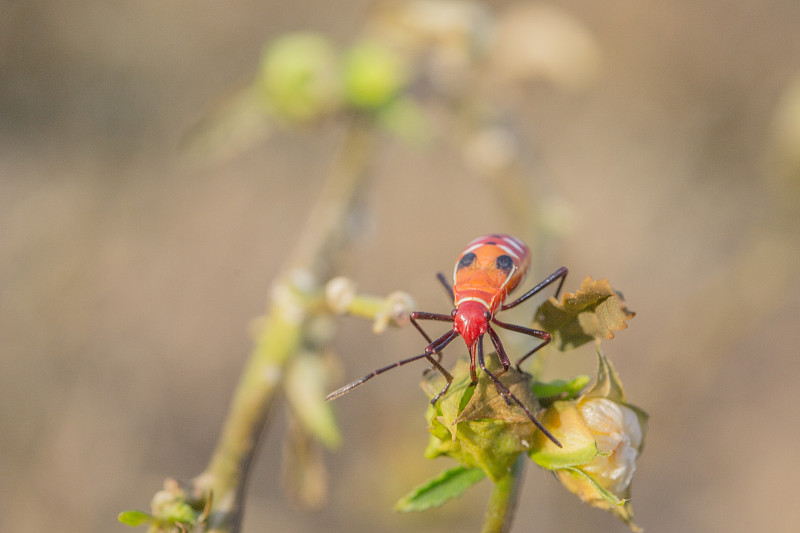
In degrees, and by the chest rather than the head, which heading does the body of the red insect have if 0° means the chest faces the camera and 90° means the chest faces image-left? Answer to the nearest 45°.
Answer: approximately 0°
